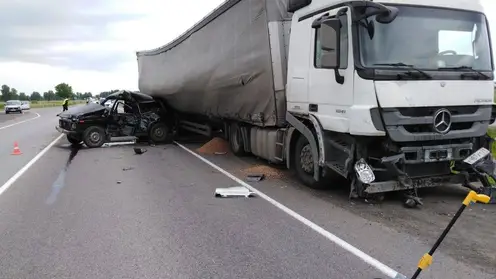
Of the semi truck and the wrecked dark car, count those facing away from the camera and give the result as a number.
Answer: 0

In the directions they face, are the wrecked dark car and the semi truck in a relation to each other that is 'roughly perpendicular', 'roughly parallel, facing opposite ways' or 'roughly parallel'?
roughly perpendicular

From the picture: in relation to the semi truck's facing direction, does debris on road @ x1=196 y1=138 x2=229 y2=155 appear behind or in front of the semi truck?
behind
